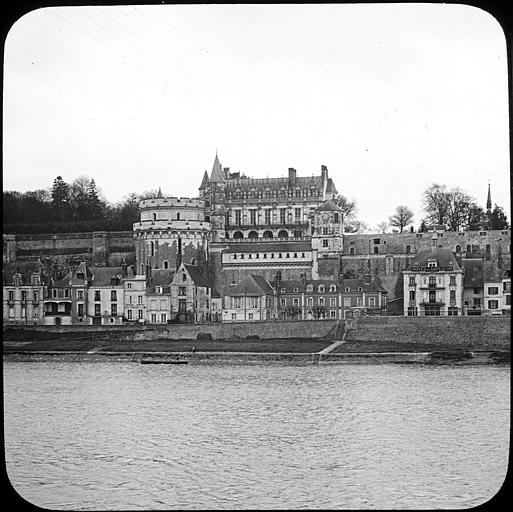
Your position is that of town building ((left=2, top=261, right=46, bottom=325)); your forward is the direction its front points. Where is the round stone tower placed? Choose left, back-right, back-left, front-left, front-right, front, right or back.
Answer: left

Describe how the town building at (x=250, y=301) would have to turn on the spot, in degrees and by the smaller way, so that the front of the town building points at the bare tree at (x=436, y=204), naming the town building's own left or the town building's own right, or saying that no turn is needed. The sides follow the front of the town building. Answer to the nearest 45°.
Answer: approximately 90° to the town building's own left

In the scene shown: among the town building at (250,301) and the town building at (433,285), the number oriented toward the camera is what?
2

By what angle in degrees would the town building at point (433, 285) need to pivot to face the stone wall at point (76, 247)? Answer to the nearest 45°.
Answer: approximately 90° to its right

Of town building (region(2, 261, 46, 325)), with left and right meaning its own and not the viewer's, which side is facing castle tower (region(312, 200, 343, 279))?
left

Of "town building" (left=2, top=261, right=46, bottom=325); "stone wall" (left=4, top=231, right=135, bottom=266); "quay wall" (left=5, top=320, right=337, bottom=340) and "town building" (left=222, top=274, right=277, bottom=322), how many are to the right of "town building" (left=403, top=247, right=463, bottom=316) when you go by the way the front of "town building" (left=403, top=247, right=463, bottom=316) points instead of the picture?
4

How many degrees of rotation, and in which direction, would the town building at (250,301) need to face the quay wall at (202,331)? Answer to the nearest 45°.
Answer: approximately 45° to its right

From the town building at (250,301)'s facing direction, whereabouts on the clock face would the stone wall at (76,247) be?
The stone wall is roughly at 4 o'clock from the town building.

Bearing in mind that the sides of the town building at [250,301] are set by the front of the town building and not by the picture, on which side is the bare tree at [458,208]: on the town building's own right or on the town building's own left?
on the town building's own left

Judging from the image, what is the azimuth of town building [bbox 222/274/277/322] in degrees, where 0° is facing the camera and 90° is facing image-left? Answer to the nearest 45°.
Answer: approximately 0°

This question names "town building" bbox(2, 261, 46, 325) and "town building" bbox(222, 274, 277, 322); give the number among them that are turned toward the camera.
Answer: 2
